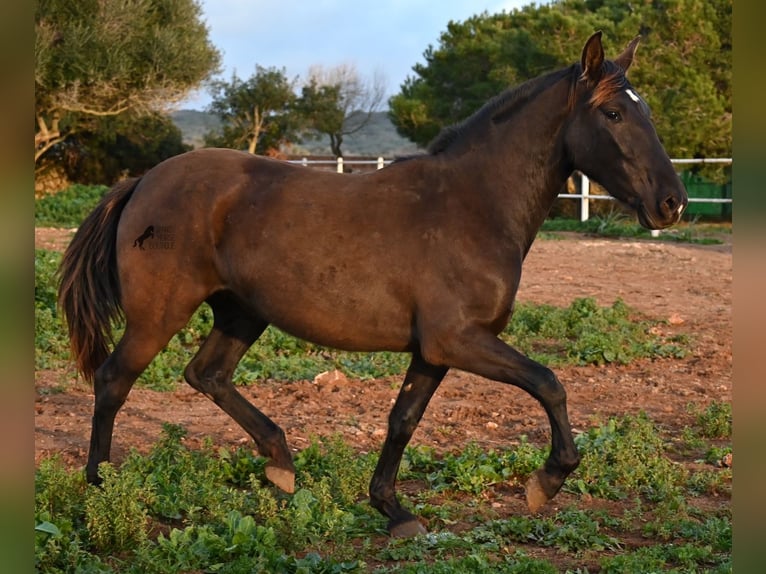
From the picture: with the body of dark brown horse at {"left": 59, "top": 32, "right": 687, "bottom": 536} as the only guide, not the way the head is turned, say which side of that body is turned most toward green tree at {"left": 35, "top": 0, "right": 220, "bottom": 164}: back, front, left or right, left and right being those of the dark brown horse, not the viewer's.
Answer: left

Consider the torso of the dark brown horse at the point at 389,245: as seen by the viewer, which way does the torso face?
to the viewer's right

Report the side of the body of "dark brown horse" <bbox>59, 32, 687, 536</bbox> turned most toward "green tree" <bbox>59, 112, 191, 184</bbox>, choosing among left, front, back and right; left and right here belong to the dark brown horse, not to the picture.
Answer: left

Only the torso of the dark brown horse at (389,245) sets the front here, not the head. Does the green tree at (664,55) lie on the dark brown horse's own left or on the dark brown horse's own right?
on the dark brown horse's own left

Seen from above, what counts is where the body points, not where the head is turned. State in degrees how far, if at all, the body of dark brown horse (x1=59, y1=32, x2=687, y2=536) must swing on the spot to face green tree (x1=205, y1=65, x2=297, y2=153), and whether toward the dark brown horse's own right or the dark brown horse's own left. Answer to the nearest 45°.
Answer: approximately 90° to the dark brown horse's own left
